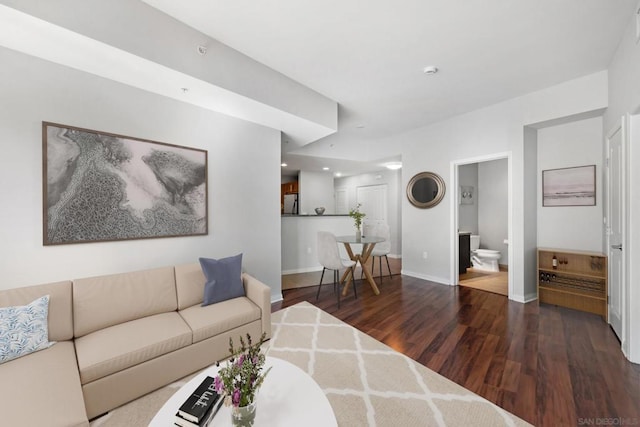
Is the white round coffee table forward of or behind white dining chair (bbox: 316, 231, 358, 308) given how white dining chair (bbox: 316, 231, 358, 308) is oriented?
behind

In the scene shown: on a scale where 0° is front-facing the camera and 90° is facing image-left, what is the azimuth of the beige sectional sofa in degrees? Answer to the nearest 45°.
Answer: approximately 315°

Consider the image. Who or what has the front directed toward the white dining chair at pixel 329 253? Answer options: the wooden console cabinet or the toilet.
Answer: the wooden console cabinet

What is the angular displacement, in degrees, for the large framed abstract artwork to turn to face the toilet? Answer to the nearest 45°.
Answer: approximately 45° to its left

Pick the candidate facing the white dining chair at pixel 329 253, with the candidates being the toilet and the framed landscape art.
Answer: the framed landscape art

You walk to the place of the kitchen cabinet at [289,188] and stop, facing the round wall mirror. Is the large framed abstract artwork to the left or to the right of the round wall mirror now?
right

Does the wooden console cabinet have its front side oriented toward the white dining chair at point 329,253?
no

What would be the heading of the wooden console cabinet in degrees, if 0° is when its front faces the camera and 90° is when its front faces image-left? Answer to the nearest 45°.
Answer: approximately 45°

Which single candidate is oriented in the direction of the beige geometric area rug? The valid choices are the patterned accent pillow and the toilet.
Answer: the patterned accent pillow

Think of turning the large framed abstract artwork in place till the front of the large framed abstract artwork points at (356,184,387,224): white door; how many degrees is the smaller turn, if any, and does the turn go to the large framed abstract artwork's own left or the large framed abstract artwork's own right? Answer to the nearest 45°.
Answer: approximately 45° to the large framed abstract artwork's own left

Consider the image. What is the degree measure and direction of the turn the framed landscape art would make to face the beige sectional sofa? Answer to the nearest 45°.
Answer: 0° — it already faces it
